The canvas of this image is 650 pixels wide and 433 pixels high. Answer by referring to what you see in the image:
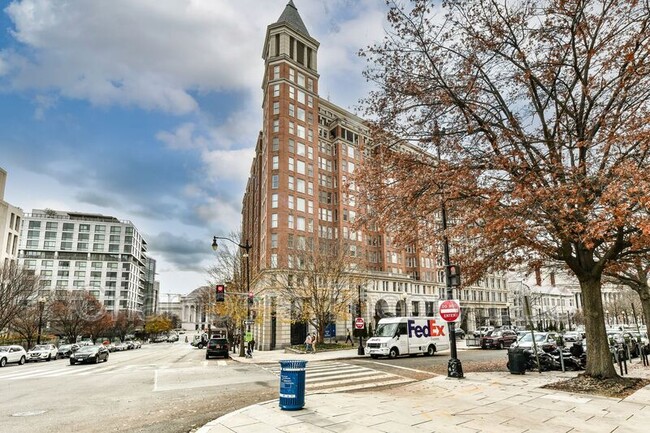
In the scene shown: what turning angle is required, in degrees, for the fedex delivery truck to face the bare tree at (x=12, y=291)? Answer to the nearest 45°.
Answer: approximately 45° to its right

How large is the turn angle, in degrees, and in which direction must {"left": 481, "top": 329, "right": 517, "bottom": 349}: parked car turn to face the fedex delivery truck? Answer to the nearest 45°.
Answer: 0° — it already faces it

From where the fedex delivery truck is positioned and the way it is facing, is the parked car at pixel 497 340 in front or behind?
behind

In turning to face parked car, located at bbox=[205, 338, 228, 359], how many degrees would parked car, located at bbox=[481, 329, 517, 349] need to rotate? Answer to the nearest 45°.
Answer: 0° — it already faces it

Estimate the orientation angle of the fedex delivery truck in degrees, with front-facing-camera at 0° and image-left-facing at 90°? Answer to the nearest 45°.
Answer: approximately 45°

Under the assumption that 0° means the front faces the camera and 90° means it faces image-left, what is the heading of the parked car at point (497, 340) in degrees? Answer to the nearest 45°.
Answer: approximately 45°
